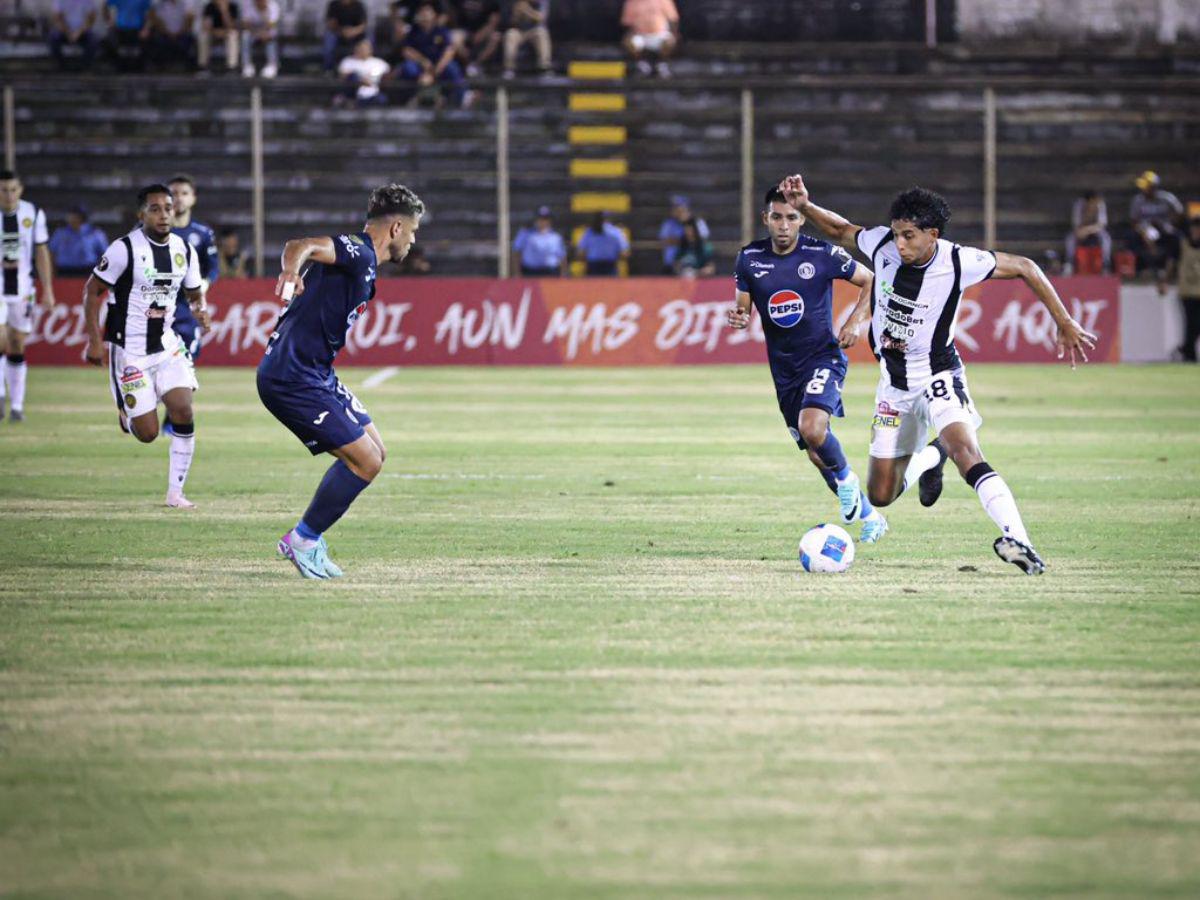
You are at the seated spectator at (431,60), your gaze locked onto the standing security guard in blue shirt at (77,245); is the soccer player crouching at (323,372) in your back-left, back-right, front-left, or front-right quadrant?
front-left

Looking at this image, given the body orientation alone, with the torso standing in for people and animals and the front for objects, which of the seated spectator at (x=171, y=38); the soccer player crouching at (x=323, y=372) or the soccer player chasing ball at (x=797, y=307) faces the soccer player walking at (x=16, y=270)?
the seated spectator

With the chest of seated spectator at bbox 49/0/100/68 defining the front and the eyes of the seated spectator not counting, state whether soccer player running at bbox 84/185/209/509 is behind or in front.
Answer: in front

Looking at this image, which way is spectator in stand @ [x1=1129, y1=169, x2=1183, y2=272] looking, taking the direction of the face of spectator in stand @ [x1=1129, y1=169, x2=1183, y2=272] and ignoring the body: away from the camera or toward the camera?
toward the camera

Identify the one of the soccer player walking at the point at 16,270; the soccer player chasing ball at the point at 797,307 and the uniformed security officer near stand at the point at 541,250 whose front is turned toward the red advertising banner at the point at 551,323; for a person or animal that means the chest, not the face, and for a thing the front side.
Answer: the uniformed security officer near stand

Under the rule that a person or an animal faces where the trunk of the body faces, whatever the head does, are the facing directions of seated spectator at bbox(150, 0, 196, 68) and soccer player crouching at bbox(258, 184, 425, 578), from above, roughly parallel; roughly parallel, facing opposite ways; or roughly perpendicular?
roughly perpendicular

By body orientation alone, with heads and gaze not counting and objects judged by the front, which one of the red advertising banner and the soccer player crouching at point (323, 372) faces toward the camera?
the red advertising banner

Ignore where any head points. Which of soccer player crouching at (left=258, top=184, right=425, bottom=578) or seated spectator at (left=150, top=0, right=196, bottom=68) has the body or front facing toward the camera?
the seated spectator

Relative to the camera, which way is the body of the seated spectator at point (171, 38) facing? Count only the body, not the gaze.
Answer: toward the camera

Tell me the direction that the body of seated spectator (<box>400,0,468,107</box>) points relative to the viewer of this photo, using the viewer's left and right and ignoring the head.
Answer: facing the viewer

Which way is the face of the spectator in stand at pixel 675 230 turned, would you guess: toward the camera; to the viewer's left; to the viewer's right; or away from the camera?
toward the camera

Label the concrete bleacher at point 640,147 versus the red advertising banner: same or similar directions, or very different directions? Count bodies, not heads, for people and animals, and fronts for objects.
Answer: same or similar directions

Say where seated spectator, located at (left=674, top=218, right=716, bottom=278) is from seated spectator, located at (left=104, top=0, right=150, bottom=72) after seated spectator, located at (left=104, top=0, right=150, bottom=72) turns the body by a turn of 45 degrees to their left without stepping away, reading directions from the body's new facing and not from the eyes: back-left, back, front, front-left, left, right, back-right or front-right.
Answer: front

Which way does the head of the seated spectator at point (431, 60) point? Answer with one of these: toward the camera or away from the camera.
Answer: toward the camera

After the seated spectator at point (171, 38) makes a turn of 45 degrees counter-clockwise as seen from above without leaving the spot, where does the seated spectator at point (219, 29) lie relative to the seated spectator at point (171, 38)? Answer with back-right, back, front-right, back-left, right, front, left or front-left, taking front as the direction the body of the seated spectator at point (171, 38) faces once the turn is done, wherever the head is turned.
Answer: front

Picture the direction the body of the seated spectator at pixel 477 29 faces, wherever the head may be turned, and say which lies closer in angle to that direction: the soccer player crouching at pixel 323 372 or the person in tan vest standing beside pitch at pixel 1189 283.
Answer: the soccer player crouching

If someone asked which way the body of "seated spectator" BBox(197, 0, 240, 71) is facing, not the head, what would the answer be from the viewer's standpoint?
toward the camera
